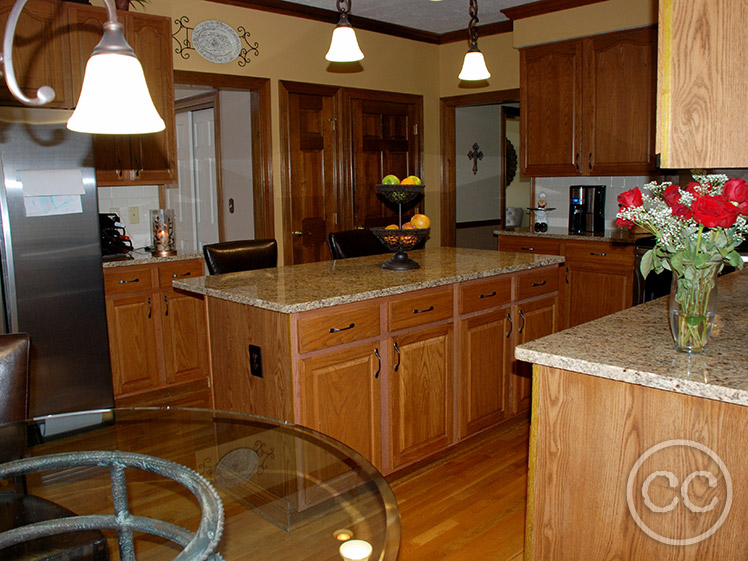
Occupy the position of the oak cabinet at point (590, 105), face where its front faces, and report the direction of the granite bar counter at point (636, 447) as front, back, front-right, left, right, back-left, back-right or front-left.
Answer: front-left

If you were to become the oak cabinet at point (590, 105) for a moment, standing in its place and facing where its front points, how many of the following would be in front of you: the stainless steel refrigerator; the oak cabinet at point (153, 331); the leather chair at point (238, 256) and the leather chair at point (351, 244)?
4

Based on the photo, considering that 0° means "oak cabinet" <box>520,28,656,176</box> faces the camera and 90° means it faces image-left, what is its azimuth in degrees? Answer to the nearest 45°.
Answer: approximately 45°

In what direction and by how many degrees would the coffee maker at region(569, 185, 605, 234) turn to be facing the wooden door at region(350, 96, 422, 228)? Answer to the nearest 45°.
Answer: approximately 45° to its right

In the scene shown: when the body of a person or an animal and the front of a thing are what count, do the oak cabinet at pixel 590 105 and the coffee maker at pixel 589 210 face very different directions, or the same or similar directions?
same or similar directions

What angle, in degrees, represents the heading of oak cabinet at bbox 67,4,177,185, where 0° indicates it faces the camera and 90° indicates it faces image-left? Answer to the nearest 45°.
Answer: approximately 315°

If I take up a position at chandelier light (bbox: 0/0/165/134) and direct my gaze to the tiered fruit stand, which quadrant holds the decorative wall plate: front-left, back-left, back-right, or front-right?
front-left

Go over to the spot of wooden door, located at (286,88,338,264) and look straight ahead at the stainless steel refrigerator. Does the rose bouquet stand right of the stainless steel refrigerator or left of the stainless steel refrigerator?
left

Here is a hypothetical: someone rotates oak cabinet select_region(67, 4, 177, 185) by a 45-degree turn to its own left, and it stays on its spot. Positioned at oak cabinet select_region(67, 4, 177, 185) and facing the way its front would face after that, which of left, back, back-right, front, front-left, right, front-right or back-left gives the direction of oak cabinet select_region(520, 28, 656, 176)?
front

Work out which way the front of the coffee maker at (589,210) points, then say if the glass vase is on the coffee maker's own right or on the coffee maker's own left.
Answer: on the coffee maker's own left

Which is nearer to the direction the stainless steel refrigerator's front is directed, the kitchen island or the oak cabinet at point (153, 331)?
the kitchen island

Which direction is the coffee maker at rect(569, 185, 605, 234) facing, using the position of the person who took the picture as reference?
facing the viewer and to the left of the viewer

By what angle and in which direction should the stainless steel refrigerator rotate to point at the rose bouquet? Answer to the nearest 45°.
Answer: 0° — it already faces it
